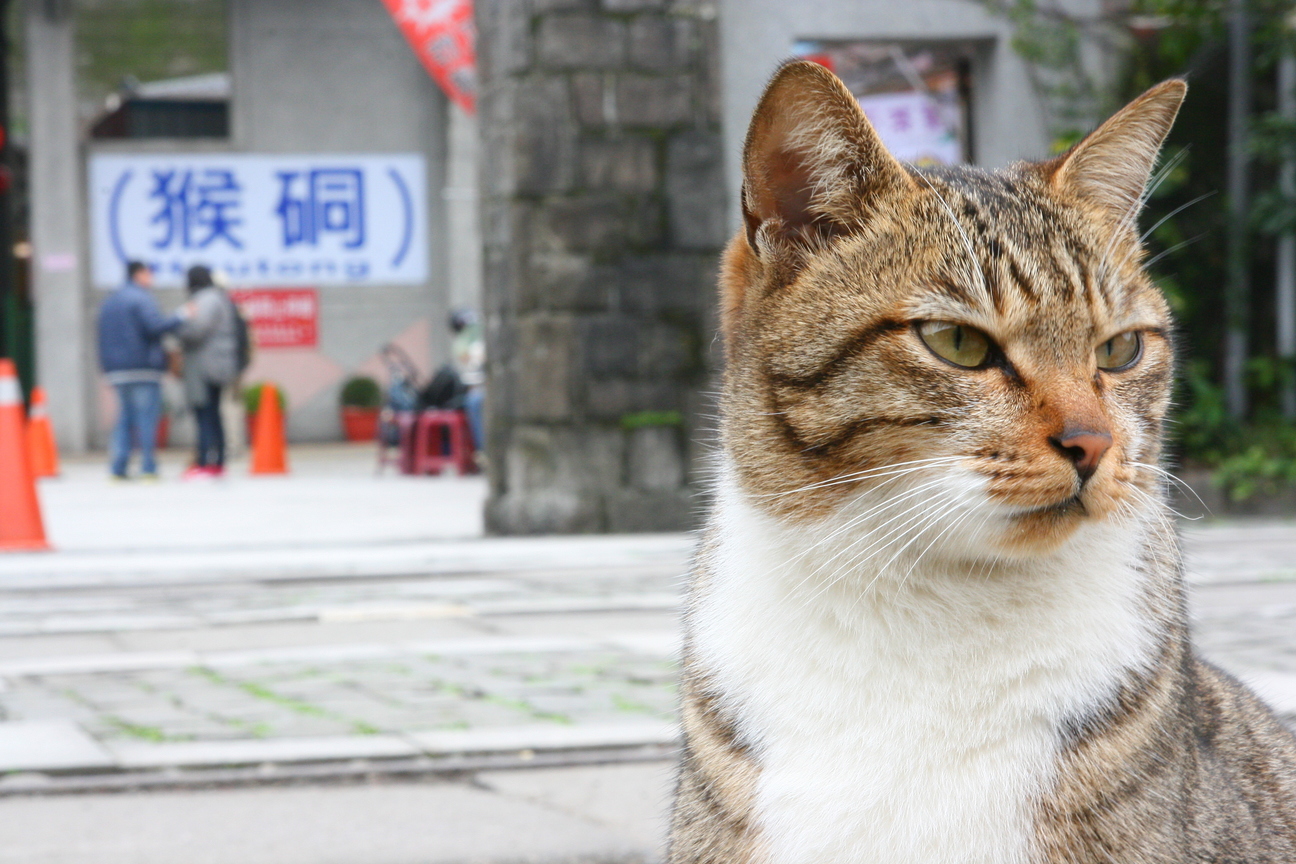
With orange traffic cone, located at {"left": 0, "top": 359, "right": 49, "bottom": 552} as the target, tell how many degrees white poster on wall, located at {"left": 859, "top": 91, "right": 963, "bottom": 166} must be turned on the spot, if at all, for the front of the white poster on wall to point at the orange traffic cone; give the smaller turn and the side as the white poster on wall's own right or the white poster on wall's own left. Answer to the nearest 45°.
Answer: approximately 45° to the white poster on wall's own right

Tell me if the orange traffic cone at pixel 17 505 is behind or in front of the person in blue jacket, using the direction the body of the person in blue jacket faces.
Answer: behind

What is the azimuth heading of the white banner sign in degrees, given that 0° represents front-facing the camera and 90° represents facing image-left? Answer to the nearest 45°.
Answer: approximately 0°

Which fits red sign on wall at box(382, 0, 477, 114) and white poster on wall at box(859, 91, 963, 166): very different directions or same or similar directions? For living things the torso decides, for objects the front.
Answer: same or similar directions

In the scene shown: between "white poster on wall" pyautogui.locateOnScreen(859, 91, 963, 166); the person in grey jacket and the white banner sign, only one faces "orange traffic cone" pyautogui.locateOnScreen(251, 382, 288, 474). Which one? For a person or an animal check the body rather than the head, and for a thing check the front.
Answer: the white banner sign

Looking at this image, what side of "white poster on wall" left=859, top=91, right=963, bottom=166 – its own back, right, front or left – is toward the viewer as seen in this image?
front

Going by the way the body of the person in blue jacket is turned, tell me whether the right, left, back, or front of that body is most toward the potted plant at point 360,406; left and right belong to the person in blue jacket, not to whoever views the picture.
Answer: front

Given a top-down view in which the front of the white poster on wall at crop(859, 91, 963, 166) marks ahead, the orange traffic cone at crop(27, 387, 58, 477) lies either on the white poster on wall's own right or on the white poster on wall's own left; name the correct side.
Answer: on the white poster on wall's own right

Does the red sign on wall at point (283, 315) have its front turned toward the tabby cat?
yes

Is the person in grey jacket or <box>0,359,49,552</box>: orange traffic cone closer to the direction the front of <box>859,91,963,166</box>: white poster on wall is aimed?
the orange traffic cone

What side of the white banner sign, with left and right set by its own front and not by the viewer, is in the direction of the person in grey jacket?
front

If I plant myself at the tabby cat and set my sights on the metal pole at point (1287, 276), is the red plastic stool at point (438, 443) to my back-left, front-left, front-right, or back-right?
front-left

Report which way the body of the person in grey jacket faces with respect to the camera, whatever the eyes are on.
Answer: to the viewer's left

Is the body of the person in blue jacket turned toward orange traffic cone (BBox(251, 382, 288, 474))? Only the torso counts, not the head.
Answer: yes

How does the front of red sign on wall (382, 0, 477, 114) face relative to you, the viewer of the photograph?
facing the viewer

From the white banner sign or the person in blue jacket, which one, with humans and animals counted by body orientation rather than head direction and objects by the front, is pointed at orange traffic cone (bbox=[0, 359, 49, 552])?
the white banner sign
